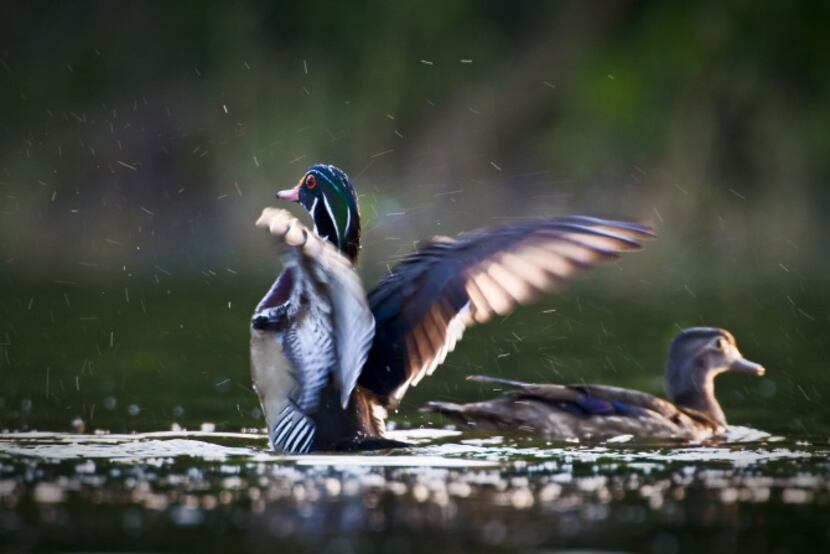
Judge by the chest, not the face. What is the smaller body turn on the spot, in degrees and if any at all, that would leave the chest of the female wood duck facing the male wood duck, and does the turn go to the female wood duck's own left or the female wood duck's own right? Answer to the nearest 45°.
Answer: approximately 135° to the female wood duck's own right

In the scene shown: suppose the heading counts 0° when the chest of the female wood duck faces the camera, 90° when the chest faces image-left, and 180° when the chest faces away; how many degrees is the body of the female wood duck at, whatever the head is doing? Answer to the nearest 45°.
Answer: approximately 270°
